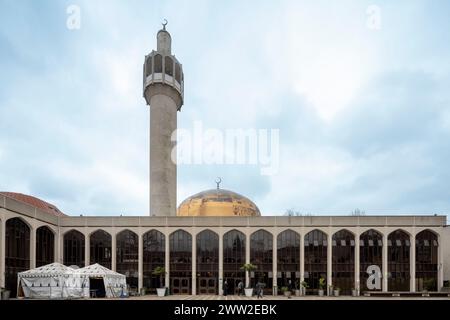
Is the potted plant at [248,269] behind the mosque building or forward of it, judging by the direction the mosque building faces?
forward

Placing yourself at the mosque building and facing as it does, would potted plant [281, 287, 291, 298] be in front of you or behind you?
in front

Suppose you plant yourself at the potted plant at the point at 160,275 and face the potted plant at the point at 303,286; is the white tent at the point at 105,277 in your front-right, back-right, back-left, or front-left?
back-right

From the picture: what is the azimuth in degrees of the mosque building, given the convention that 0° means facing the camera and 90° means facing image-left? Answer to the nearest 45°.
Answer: approximately 0°
